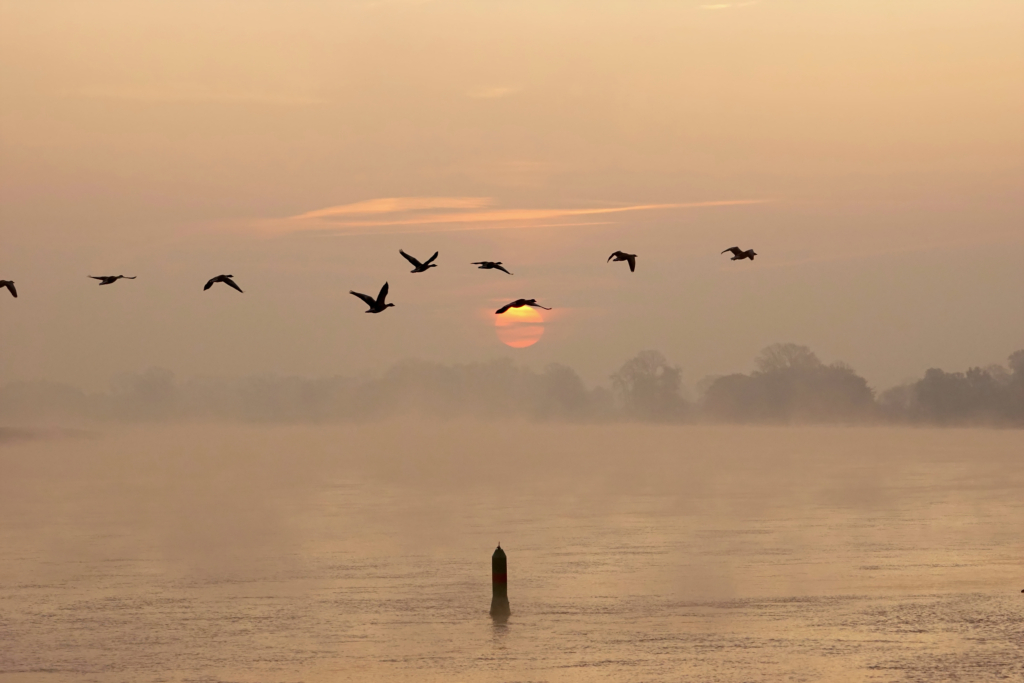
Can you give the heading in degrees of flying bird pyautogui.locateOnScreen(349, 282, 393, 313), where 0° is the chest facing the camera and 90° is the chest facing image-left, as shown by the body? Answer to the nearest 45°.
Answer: approximately 270°

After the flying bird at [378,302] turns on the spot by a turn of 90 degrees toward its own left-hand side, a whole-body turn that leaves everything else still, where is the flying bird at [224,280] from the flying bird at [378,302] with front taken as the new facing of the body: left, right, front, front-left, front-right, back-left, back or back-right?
left
